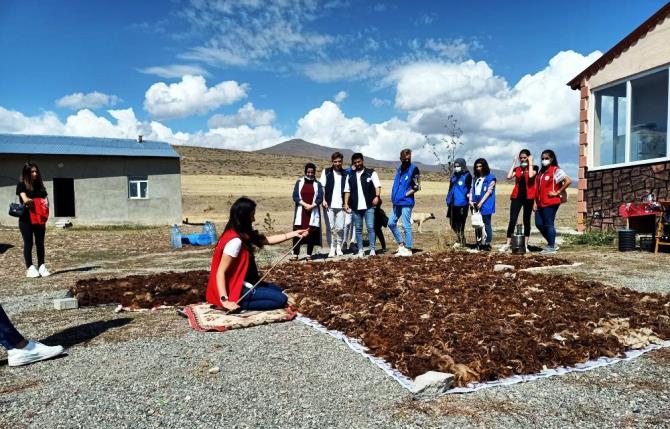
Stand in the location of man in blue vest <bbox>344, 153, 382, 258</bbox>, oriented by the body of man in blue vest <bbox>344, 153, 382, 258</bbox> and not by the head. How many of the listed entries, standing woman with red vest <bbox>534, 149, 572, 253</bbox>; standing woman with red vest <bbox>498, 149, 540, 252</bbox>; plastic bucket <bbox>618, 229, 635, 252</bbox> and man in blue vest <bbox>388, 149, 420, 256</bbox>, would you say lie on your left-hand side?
4

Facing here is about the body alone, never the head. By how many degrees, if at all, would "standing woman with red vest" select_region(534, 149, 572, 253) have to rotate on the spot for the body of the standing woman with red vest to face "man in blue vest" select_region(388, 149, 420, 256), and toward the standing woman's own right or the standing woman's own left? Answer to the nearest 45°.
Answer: approximately 45° to the standing woman's own right

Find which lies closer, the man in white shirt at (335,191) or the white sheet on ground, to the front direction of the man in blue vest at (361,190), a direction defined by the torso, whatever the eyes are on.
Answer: the white sheet on ground

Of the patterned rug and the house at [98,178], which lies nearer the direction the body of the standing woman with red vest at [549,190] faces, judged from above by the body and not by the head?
the patterned rug

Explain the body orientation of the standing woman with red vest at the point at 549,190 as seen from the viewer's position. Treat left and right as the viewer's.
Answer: facing the viewer and to the left of the viewer

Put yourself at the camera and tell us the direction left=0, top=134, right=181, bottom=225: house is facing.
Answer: facing the viewer

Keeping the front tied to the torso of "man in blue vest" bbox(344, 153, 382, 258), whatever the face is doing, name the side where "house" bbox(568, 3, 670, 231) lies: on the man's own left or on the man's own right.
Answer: on the man's own left

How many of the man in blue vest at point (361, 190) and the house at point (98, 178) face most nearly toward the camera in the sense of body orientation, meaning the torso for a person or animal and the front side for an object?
2

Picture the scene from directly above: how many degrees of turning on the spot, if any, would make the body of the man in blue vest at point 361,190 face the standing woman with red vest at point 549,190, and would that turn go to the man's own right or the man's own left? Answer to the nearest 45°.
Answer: approximately 90° to the man's own left

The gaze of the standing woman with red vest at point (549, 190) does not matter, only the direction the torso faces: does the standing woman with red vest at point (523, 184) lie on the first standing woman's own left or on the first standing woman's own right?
on the first standing woman's own right

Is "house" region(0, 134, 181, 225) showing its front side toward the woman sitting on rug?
yes

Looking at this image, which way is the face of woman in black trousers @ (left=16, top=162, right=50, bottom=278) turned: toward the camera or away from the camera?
toward the camera

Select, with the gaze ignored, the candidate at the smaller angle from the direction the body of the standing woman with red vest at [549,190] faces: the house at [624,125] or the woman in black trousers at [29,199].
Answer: the woman in black trousers

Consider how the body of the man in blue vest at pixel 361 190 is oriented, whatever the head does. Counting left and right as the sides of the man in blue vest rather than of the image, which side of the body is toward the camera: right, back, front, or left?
front
